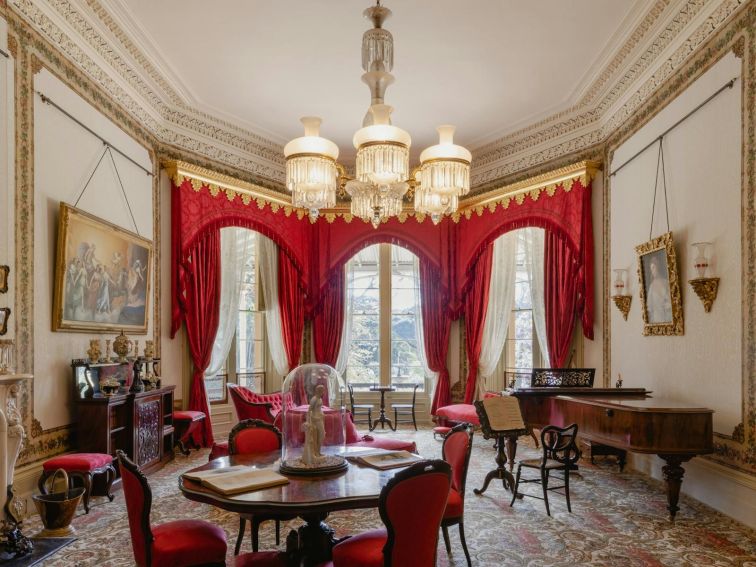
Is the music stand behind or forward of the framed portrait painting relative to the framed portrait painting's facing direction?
forward

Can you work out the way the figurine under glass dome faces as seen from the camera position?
facing the viewer and to the right of the viewer

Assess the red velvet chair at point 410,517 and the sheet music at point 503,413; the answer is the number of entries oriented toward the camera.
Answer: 1

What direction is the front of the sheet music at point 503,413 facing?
toward the camera

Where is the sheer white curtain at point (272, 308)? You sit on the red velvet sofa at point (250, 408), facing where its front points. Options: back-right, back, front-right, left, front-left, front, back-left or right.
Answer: back-left

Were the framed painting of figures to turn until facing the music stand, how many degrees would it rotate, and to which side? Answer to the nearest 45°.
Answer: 0° — it already faces it

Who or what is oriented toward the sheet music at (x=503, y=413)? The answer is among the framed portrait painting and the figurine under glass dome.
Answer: the framed portrait painting

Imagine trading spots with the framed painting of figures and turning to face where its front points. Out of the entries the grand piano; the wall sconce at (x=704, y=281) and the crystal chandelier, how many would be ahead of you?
3

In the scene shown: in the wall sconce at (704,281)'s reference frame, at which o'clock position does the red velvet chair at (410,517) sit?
The red velvet chair is roughly at 11 o'clock from the wall sconce.
